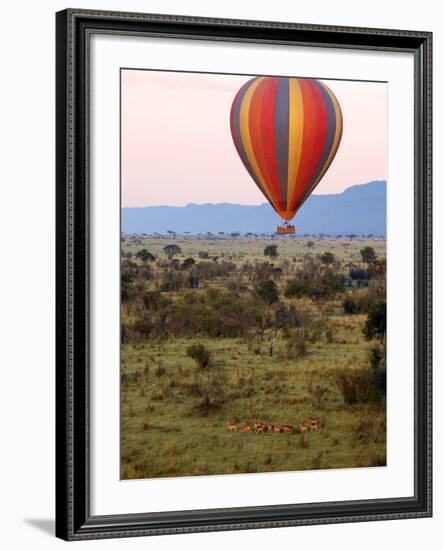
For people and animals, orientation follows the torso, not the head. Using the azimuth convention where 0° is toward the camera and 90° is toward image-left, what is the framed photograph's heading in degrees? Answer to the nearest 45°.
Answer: approximately 315°
